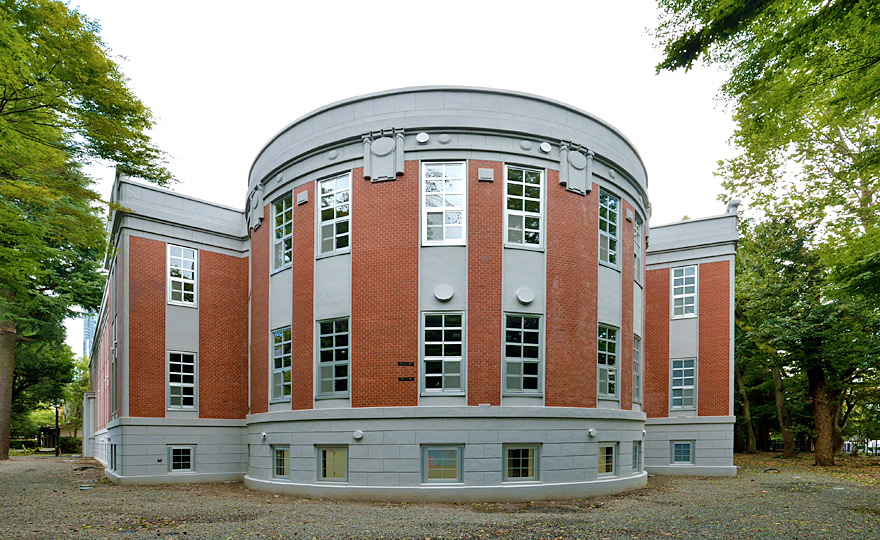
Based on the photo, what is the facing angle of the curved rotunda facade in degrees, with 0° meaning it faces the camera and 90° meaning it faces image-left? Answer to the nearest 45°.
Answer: approximately 0°
